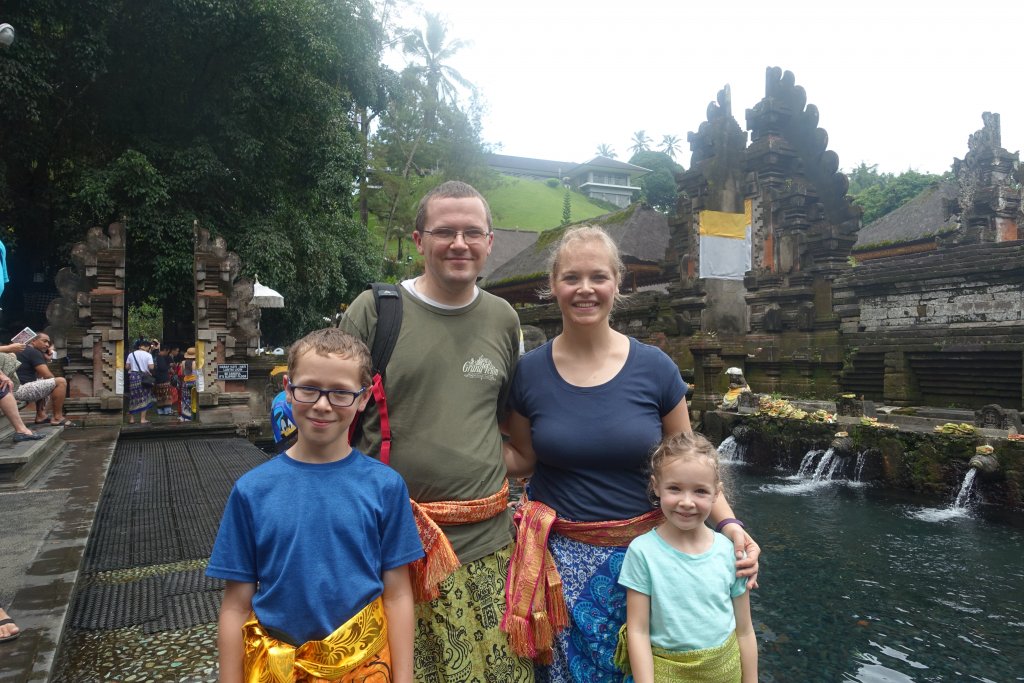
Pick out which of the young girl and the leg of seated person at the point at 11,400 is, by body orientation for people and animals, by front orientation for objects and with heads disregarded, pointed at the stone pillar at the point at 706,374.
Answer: the leg of seated person

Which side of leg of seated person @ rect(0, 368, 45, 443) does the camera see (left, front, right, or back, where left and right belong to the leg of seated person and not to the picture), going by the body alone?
right

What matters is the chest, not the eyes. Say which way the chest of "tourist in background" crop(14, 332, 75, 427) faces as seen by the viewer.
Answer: to the viewer's right

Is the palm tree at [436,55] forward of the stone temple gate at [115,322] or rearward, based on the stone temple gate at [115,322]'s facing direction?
rearward

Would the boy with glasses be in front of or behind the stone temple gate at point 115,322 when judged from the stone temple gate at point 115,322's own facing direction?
in front

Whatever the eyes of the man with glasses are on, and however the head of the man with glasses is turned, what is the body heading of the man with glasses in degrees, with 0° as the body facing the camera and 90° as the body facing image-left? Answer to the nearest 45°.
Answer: approximately 0°
